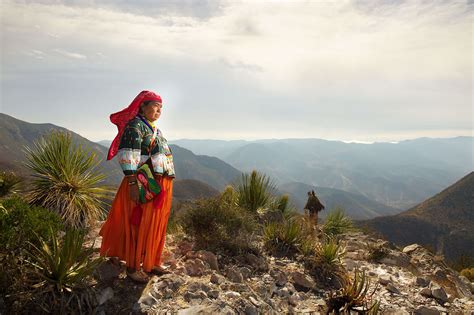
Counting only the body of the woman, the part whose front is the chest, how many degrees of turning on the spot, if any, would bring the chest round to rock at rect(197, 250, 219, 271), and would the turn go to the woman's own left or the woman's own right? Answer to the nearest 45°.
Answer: approximately 90° to the woman's own left

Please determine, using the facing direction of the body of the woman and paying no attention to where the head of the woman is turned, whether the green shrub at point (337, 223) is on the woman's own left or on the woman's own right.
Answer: on the woman's own left

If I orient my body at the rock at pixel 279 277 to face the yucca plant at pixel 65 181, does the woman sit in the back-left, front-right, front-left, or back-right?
front-left

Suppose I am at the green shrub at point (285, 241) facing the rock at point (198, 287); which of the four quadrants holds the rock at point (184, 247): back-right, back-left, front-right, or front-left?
front-right

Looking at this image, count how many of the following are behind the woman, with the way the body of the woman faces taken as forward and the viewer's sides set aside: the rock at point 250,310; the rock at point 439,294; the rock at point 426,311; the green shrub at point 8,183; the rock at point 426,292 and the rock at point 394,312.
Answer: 1

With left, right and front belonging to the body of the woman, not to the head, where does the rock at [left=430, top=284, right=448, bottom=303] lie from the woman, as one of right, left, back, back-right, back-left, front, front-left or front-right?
front-left

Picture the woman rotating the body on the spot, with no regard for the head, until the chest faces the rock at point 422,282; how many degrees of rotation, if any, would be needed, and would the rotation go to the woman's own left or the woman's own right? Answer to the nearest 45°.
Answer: approximately 45° to the woman's own left

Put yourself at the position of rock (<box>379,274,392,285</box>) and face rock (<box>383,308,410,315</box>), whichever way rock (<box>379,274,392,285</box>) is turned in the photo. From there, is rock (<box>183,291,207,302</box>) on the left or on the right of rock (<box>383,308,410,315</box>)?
right

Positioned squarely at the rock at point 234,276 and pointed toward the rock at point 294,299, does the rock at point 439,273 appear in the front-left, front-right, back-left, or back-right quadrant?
front-left

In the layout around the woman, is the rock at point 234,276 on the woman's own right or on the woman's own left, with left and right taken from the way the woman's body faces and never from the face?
on the woman's own left

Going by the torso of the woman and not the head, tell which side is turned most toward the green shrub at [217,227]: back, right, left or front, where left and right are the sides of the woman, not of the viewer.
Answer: left
